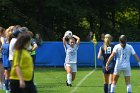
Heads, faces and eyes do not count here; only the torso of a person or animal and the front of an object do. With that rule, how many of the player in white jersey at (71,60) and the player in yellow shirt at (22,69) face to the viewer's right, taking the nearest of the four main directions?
1

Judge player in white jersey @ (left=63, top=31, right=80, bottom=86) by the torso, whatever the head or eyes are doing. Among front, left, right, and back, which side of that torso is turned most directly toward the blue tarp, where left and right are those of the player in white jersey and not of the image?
back

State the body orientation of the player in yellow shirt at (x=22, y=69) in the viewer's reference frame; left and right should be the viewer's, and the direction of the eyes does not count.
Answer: facing to the right of the viewer

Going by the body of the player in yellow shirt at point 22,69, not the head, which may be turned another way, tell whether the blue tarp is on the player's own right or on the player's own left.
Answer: on the player's own left

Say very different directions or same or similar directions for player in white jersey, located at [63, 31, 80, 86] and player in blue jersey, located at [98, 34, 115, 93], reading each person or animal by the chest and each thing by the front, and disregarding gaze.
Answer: very different directions

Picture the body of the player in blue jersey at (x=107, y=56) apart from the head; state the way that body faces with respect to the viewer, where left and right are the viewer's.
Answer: facing away from the viewer
